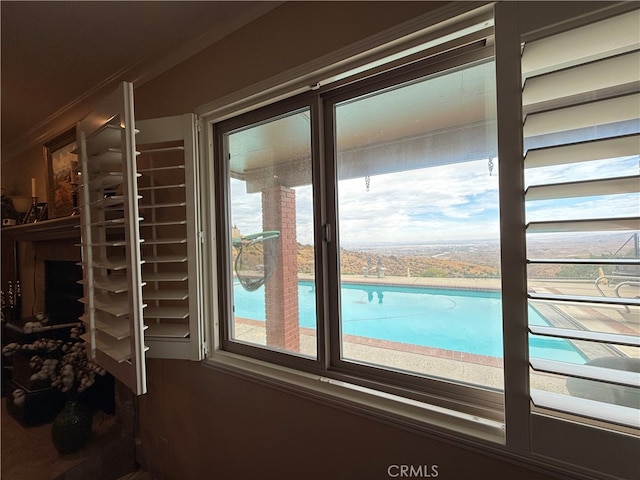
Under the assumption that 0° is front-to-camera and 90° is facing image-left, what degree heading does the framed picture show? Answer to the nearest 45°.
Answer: approximately 45°

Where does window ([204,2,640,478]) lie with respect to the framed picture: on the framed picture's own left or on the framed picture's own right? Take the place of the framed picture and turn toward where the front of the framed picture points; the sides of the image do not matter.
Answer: on the framed picture's own left

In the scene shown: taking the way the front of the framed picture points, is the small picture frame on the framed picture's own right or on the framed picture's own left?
on the framed picture's own right

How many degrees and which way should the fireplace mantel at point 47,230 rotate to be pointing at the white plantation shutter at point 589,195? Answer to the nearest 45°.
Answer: approximately 45° to its left

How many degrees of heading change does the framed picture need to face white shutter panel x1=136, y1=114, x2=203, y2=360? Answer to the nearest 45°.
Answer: approximately 45° to its left

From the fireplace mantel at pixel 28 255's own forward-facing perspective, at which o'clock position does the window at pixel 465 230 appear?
The window is roughly at 10 o'clock from the fireplace mantel.

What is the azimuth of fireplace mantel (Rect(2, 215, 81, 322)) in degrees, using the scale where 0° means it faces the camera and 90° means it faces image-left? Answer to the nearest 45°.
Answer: approximately 45°

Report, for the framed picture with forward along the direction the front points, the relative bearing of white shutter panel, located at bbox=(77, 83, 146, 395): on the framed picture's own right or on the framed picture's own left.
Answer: on the framed picture's own left
